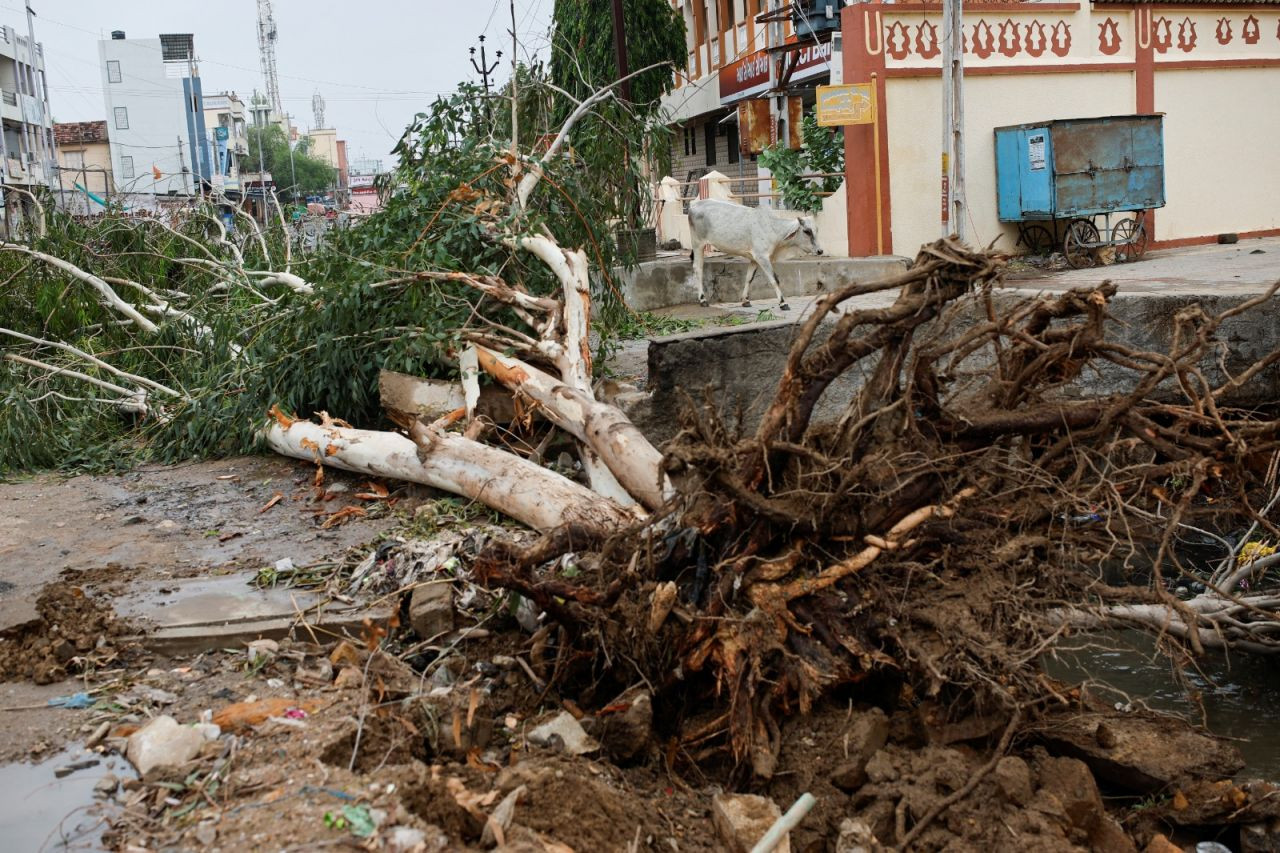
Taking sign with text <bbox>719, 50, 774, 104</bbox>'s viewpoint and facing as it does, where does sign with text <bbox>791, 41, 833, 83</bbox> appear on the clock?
sign with text <bbox>791, 41, 833, 83</bbox> is roughly at 10 o'clock from sign with text <bbox>719, 50, 774, 104</bbox>.

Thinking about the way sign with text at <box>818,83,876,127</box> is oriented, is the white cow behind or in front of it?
in front

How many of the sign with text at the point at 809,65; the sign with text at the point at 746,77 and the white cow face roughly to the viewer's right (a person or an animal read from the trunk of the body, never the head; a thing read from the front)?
1

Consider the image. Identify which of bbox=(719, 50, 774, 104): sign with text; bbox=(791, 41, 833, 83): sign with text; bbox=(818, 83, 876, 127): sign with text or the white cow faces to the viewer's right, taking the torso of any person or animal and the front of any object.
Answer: the white cow

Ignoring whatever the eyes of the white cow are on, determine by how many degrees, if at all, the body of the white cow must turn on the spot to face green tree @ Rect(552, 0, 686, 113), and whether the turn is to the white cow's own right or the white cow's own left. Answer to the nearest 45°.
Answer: approximately 90° to the white cow's own left

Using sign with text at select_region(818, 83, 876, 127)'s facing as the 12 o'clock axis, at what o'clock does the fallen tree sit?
The fallen tree is roughly at 12 o'clock from the sign with text.

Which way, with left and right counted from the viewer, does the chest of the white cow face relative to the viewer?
facing to the right of the viewer

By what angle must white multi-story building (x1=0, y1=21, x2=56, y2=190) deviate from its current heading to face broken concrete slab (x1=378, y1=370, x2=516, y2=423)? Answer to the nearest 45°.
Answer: approximately 45° to its right

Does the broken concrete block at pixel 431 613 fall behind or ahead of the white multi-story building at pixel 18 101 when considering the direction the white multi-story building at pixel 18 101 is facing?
ahead

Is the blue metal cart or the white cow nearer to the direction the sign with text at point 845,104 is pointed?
the white cow

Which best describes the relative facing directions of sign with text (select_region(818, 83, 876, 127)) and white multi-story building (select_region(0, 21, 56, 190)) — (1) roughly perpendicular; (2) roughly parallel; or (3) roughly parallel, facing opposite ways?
roughly perpendicular

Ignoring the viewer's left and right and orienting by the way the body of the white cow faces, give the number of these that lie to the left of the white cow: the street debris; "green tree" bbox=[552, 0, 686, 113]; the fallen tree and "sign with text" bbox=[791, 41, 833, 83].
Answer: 2

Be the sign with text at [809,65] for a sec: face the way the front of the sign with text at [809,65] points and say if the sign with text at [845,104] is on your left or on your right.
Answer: on your left

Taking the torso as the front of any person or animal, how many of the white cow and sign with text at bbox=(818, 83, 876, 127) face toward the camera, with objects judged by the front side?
1

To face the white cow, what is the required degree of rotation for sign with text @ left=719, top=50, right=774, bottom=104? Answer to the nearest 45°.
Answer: approximately 45° to its left
